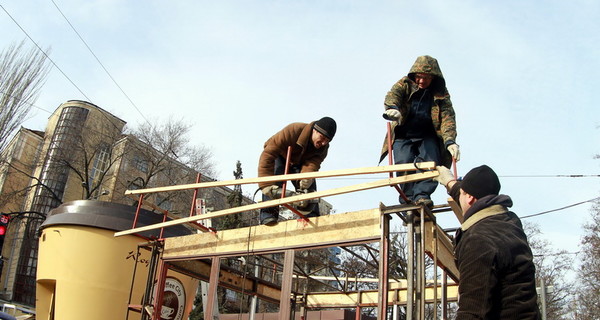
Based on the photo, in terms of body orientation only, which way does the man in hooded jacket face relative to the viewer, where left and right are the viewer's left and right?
facing the viewer

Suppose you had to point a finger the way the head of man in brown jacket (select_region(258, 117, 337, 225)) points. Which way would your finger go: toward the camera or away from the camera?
toward the camera

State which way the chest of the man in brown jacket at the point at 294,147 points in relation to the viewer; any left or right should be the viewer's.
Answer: facing the viewer and to the right of the viewer

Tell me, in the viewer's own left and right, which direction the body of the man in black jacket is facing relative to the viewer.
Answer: facing away from the viewer and to the left of the viewer

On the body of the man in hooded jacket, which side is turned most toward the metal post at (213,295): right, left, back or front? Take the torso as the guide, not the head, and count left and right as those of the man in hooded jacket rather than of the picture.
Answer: right

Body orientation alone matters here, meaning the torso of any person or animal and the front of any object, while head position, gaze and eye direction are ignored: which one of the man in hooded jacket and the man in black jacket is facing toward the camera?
the man in hooded jacket

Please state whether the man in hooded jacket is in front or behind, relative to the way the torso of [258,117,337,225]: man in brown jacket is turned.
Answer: in front

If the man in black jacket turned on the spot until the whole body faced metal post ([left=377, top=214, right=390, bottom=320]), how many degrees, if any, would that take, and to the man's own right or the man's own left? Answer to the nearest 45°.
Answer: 0° — they already face it
